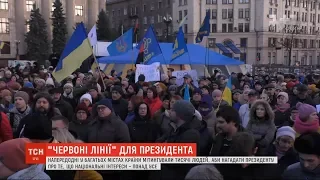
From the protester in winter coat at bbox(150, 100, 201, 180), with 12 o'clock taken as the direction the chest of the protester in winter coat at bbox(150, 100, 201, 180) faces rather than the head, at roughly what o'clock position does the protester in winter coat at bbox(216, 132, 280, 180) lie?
the protester in winter coat at bbox(216, 132, 280, 180) is roughly at 8 o'clock from the protester in winter coat at bbox(150, 100, 201, 180).

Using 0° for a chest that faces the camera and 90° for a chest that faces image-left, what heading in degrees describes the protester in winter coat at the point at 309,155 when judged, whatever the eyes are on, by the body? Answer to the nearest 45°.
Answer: approximately 315°

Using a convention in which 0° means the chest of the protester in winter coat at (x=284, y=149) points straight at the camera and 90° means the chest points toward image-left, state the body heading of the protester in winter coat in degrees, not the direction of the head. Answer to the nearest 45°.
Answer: approximately 45°

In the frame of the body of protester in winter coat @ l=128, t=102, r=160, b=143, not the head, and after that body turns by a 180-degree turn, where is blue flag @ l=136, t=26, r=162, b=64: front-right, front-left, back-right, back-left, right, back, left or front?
front
